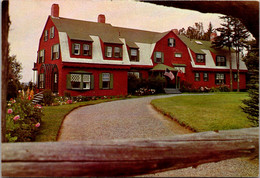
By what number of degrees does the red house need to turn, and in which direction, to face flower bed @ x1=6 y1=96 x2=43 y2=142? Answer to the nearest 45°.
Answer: approximately 45° to its right

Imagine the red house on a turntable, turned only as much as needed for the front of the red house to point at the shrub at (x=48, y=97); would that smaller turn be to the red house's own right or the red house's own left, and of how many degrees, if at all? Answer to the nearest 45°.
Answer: approximately 45° to the red house's own right

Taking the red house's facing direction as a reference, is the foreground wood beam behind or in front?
in front

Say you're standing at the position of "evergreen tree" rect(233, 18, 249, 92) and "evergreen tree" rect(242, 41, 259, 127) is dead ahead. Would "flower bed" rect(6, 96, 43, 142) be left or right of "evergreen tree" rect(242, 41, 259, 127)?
right
